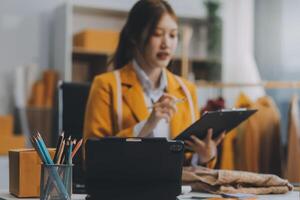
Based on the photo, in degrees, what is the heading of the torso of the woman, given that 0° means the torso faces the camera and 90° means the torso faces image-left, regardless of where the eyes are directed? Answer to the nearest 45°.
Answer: approximately 315°

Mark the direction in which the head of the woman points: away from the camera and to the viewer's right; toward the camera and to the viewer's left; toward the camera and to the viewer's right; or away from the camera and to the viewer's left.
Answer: toward the camera and to the viewer's right

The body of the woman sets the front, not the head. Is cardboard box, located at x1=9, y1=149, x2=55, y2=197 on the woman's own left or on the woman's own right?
on the woman's own right

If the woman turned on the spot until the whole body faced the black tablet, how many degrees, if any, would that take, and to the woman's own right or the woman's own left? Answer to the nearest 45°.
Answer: approximately 45° to the woman's own right

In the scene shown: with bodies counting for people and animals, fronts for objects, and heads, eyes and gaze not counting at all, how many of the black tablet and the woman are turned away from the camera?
1

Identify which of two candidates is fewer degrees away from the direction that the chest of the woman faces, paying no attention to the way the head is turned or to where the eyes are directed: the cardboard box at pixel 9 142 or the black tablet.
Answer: the black tablet

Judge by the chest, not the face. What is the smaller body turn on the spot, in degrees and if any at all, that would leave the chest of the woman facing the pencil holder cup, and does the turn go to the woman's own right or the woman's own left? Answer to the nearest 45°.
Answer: approximately 45° to the woman's own right

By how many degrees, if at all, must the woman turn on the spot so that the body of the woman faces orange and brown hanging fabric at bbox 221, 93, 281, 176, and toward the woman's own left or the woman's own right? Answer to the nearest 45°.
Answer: approximately 90° to the woman's own left

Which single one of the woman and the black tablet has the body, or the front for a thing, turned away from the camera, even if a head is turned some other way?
the black tablet

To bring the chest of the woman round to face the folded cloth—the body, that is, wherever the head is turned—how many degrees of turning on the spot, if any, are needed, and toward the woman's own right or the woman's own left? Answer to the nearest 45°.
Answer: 0° — they already face it

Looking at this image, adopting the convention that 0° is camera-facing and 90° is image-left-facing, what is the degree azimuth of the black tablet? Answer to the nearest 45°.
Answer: approximately 180°
